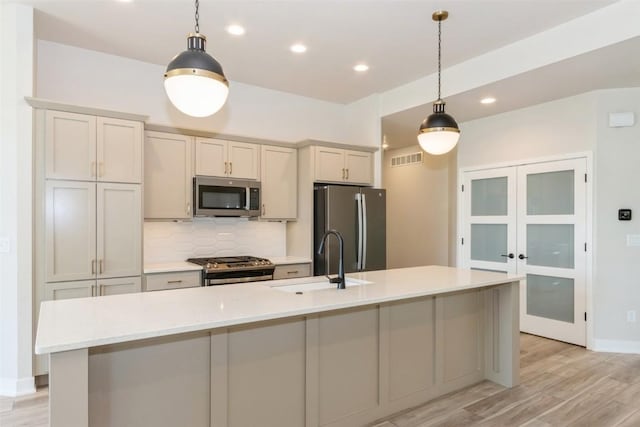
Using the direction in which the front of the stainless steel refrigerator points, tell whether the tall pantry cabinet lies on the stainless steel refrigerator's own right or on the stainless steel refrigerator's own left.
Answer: on the stainless steel refrigerator's own right

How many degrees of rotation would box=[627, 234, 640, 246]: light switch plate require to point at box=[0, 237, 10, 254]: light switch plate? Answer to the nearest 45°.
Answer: approximately 45° to its right

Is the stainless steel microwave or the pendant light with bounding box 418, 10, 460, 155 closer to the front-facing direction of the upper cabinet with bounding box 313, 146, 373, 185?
the pendant light

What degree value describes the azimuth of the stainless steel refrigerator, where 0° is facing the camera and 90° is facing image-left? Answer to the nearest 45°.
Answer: approximately 315°

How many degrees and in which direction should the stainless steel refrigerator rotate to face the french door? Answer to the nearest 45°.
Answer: approximately 45° to its left

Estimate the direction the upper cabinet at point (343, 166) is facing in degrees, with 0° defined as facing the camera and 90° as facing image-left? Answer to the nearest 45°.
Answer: approximately 315°
